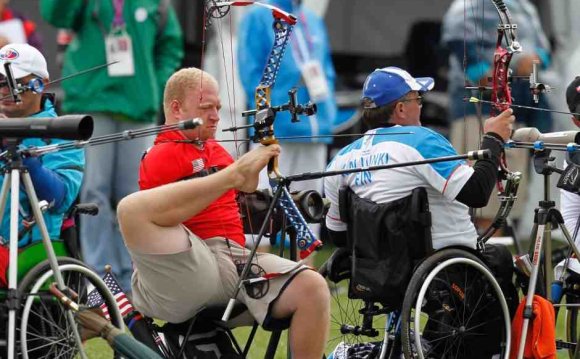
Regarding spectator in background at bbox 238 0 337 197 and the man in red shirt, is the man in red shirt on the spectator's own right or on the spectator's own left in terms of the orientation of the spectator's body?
on the spectator's own right

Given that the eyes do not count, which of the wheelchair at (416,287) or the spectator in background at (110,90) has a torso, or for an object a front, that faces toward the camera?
the spectator in background

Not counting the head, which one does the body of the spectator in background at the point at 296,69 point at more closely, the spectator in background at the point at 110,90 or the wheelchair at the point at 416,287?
the wheelchair

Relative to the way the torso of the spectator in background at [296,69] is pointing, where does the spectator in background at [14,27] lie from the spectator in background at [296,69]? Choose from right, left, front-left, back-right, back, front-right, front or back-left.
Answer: back-right

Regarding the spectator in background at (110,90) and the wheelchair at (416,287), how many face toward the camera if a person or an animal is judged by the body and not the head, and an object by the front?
1

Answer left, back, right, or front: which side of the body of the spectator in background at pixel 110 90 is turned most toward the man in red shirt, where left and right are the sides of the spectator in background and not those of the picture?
front

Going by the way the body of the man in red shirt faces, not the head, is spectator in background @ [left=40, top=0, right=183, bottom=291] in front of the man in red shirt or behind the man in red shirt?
behind

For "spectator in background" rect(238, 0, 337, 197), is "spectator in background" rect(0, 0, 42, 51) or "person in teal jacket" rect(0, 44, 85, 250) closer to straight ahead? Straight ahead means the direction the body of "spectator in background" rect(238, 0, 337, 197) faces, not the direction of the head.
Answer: the person in teal jacket

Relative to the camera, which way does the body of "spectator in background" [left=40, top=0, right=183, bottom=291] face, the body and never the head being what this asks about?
toward the camera

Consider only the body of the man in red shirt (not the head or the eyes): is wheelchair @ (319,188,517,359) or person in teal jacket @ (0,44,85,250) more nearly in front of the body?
the wheelchair

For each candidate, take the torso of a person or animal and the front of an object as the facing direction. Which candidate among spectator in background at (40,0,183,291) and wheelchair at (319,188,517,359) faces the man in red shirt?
the spectator in background

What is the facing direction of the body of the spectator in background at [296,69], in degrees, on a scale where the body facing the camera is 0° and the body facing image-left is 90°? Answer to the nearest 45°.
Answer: approximately 315°

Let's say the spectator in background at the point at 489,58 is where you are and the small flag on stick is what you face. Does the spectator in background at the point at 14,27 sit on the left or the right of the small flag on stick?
right

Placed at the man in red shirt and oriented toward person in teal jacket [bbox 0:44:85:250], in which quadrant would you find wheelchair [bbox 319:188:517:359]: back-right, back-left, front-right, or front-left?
back-right
